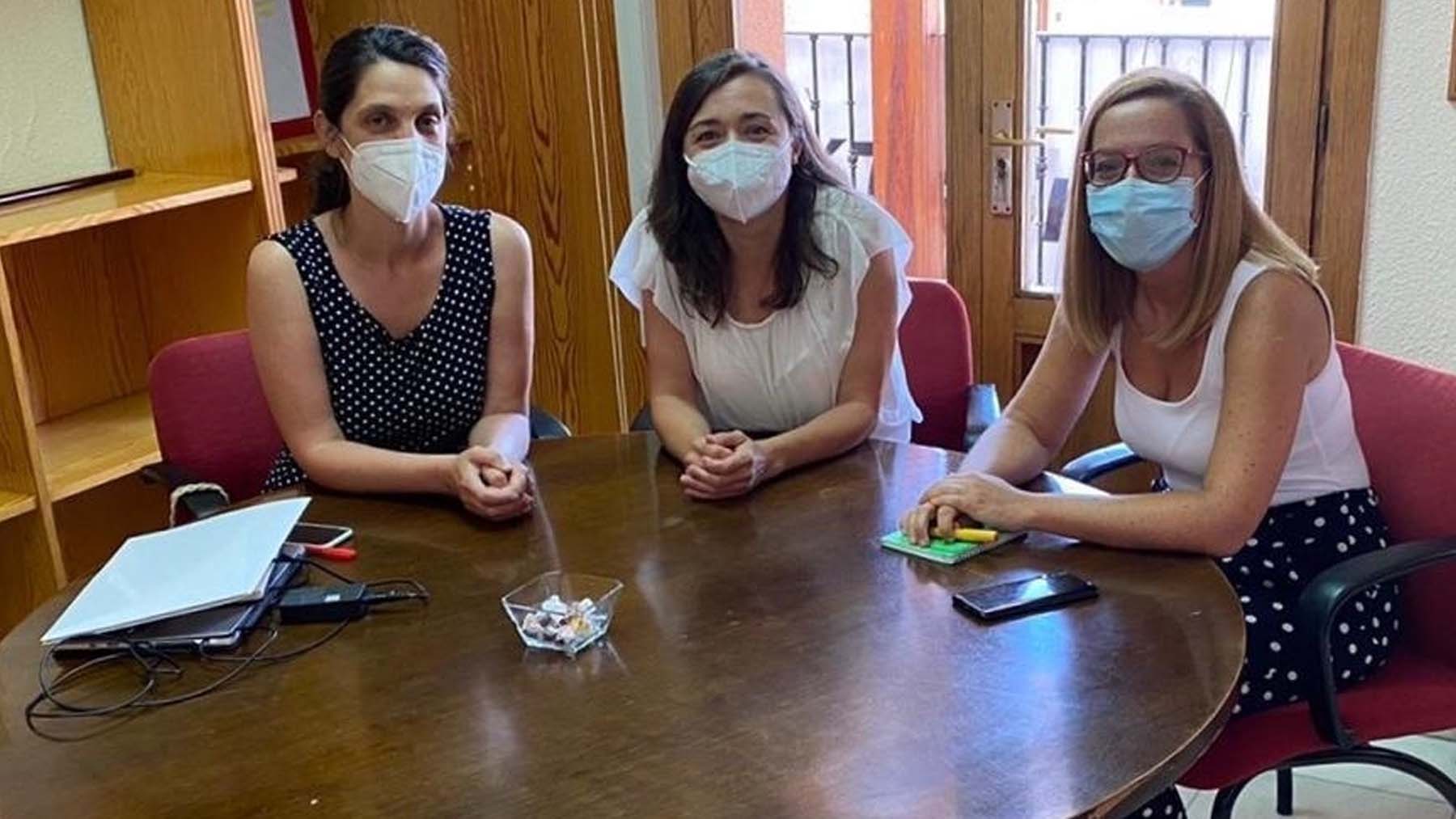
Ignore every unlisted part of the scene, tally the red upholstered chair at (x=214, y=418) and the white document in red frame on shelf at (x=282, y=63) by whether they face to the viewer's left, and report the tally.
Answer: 0

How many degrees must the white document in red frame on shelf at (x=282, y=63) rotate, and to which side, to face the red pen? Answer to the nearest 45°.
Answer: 0° — it already faces it

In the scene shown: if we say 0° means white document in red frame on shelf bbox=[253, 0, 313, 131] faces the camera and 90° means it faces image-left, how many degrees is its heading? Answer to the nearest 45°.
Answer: approximately 0°

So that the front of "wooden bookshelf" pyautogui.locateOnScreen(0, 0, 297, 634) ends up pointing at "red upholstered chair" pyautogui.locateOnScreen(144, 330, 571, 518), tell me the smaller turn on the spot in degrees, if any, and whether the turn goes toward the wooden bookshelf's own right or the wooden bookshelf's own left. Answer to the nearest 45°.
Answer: approximately 45° to the wooden bookshelf's own right

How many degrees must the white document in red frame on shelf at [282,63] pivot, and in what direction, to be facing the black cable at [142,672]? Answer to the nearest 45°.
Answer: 0° — it already faces it

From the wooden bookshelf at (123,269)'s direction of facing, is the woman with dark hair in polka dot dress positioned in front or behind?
in front

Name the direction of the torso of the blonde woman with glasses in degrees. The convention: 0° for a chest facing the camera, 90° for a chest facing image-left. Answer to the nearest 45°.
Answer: approximately 45°

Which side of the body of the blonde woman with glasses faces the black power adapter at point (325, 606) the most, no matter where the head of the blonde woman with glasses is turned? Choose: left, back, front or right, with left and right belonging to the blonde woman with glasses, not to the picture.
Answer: front

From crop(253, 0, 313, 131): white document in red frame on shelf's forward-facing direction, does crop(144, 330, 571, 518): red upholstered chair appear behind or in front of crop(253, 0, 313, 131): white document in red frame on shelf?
in front
